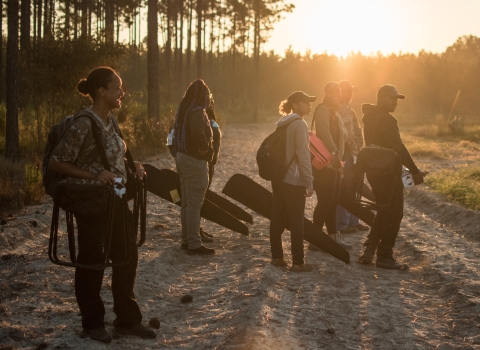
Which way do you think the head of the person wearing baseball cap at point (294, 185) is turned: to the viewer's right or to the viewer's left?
to the viewer's right

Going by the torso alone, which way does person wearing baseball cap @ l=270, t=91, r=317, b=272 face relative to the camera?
to the viewer's right

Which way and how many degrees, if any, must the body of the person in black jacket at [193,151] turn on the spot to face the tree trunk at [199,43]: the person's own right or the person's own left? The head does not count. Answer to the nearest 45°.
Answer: approximately 90° to the person's own left

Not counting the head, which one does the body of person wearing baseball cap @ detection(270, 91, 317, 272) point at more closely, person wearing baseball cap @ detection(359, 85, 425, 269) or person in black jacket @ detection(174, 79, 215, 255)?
the person wearing baseball cap
